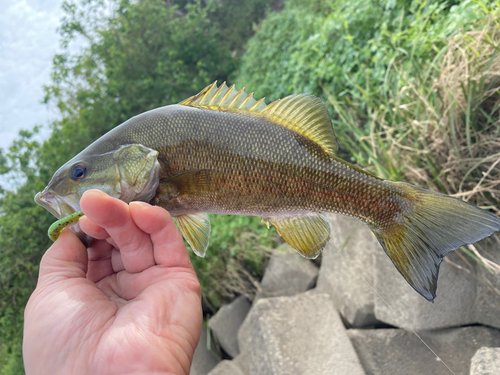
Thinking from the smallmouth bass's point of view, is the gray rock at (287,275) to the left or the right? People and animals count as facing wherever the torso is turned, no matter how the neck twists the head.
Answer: on its right

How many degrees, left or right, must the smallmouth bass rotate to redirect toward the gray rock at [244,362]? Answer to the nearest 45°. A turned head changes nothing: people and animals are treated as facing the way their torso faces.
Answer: approximately 90° to its right

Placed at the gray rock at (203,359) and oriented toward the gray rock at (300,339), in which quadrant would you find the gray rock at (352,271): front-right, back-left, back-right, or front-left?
front-left

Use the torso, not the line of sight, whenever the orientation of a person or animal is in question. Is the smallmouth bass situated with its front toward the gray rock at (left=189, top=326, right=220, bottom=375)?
no

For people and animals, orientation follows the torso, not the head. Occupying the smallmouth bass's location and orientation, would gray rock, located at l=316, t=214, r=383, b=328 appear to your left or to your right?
on your right

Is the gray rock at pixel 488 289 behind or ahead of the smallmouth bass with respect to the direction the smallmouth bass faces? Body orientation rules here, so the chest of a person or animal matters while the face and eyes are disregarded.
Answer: behind

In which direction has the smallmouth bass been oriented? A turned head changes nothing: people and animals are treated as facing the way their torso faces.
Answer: to the viewer's left
